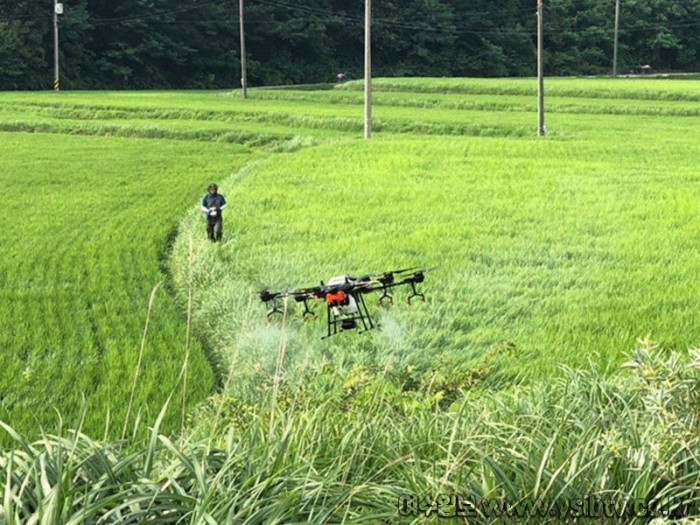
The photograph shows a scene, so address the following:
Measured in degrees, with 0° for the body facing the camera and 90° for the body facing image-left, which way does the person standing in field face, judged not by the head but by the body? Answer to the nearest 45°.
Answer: approximately 0°
